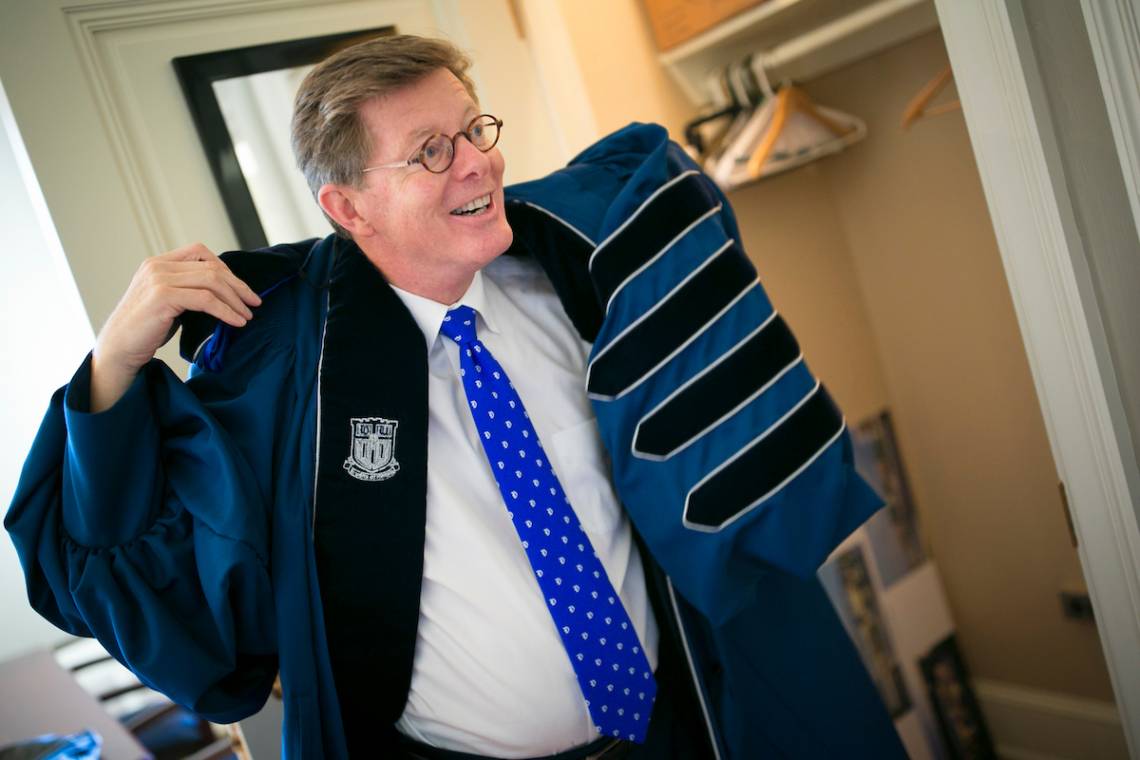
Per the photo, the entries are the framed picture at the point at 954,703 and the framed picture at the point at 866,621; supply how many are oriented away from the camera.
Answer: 0

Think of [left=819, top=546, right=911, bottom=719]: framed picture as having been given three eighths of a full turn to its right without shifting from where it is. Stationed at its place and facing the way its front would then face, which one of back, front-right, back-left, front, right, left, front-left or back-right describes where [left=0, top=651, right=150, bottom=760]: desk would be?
left

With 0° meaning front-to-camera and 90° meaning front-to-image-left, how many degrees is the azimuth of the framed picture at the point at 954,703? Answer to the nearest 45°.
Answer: approximately 45°

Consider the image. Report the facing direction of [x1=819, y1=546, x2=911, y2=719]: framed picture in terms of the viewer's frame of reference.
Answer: facing the viewer and to the left of the viewer
